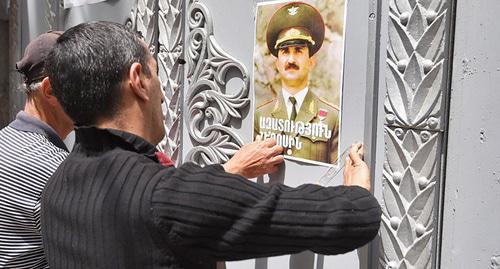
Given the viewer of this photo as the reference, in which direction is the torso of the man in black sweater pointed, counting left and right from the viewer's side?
facing away from the viewer and to the right of the viewer

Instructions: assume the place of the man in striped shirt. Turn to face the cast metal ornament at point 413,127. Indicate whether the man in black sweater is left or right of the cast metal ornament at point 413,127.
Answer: right

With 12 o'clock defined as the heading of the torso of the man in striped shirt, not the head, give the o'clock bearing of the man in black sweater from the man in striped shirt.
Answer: The man in black sweater is roughly at 4 o'clock from the man in striped shirt.

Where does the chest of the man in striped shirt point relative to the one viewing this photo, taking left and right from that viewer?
facing away from the viewer and to the right of the viewer

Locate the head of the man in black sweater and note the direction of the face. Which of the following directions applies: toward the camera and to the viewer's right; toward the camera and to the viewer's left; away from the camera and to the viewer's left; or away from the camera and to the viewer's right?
away from the camera and to the viewer's right

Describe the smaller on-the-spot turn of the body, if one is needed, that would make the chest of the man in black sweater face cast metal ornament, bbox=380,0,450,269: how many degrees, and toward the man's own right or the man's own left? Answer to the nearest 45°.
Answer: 0° — they already face it

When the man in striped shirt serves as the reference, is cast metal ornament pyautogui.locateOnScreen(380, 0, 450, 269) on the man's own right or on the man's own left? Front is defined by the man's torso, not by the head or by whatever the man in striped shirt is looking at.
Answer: on the man's own right
